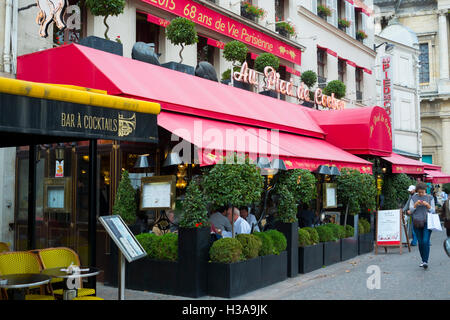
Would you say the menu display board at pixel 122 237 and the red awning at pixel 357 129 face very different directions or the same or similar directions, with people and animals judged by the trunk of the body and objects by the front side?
same or similar directions

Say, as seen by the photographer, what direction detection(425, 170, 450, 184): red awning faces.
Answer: facing the viewer and to the right of the viewer

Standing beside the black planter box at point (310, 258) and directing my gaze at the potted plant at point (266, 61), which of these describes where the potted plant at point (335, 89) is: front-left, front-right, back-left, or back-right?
front-right

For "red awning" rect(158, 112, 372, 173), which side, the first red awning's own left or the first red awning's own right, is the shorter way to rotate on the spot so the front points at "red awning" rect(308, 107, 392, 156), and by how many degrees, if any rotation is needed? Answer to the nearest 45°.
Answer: approximately 90° to the first red awning's own left

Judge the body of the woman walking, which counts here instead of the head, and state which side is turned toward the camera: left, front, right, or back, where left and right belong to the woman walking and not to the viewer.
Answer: front

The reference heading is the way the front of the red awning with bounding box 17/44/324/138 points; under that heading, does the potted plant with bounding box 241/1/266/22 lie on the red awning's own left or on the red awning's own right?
on the red awning's own left

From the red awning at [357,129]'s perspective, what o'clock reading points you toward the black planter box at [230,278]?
The black planter box is roughly at 2 o'clock from the red awning.

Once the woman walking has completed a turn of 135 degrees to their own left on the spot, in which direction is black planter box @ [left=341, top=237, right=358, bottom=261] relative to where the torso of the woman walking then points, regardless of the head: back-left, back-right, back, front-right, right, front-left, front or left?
left

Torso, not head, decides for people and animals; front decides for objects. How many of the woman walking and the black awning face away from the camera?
0

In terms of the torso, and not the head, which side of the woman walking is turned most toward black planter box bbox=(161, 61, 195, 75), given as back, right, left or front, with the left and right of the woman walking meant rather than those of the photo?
right

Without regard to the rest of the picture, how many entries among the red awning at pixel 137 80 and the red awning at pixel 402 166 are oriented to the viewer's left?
0
